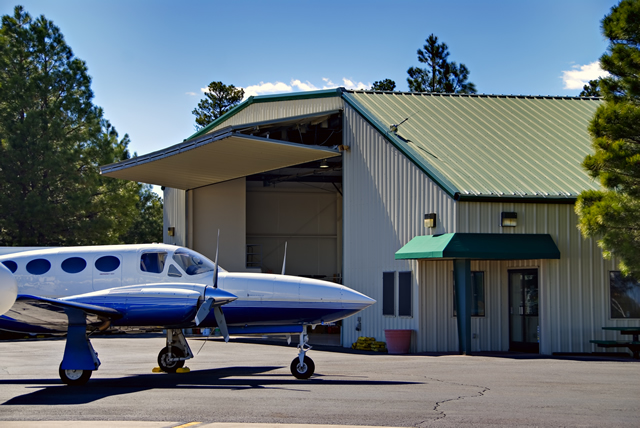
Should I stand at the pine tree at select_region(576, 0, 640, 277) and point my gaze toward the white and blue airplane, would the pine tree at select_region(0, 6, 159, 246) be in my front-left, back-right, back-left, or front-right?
front-right

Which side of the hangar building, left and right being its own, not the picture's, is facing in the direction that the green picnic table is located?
left

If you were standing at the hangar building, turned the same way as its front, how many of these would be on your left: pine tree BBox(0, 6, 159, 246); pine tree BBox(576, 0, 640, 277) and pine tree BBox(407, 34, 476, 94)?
1

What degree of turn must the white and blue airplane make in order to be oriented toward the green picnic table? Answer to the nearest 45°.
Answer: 0° — it already faces it

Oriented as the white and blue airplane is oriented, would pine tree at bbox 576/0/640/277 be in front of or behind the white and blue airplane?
in front

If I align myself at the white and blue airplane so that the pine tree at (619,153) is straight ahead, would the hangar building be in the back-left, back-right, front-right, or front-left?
front-left

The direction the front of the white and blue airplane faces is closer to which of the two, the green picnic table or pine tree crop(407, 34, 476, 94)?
the green picnic table

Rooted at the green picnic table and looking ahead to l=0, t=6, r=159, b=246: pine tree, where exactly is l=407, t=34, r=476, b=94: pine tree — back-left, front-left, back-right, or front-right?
front-right

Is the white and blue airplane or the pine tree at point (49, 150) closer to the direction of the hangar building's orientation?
the white and blue airplane

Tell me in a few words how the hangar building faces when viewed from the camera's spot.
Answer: facing the viewer and to the left of the viewer

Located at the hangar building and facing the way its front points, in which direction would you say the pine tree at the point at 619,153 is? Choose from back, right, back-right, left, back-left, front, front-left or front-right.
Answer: left

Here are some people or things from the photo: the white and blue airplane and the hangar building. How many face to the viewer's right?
1

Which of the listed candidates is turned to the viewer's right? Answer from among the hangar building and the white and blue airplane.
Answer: the white and blue airplane

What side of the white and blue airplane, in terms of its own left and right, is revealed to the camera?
right
